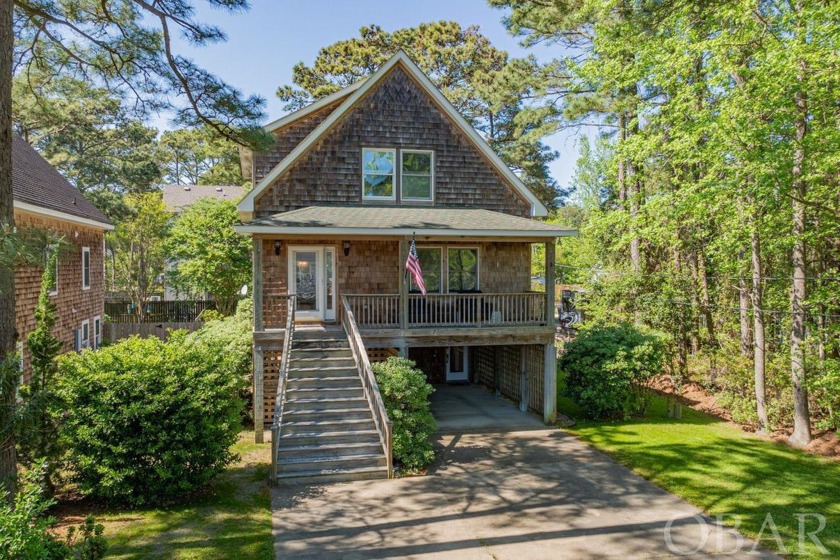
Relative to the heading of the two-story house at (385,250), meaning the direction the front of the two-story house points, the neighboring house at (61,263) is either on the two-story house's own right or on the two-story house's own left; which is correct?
on the two-story house's own right

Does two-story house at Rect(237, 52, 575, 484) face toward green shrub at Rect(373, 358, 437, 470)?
yes

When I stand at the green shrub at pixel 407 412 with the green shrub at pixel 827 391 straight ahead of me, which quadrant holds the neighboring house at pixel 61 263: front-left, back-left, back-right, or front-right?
back-left

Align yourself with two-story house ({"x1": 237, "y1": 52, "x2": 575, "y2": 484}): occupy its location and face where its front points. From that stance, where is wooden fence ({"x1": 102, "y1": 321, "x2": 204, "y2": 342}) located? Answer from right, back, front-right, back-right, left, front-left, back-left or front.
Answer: back-right

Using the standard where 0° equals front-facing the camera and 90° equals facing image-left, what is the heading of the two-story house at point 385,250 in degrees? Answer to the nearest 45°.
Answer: approximately 0°

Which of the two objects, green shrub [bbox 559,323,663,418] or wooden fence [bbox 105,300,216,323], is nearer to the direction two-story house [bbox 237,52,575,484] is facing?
the green shrub

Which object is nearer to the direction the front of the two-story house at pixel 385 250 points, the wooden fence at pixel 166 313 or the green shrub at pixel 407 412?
the green shrub

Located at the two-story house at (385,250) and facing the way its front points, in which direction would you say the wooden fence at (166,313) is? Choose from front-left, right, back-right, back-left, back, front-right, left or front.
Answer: back-right
